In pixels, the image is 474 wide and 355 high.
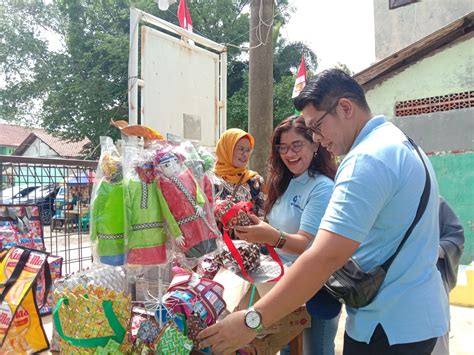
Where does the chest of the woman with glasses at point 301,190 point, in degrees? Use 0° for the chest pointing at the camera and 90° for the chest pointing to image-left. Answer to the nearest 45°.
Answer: approximately 45°

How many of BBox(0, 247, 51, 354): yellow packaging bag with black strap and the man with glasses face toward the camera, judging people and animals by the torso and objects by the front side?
1

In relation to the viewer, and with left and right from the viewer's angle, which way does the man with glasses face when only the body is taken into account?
facing to the left of the viewer

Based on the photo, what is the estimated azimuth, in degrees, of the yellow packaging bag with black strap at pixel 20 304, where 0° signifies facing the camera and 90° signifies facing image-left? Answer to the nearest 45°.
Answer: approximately 0°

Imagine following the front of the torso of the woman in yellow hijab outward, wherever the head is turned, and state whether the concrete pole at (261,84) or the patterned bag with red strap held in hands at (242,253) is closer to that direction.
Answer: the patterned bag with red strap held in hands

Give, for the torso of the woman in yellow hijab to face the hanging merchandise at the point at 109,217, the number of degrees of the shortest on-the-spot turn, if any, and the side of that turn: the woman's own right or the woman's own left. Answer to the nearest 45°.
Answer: approximately 45° to the woman's own right

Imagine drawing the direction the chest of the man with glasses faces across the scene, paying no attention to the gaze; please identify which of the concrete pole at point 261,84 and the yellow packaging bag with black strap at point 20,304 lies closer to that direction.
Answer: the yellow packaging bag with black strap

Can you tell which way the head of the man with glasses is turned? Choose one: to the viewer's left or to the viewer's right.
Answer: to the viewer's left

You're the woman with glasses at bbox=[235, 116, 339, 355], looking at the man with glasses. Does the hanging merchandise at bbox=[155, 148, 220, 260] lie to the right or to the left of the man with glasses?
right
